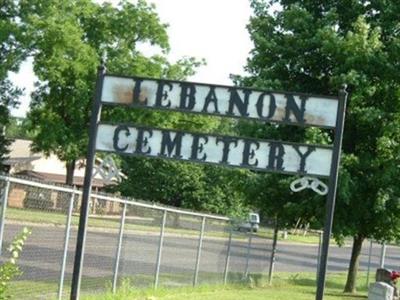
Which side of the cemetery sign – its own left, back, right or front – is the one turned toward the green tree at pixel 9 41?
back

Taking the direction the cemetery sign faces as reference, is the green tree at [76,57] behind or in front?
behind

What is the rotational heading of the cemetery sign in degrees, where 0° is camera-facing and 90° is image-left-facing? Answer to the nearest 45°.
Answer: approximately 0°

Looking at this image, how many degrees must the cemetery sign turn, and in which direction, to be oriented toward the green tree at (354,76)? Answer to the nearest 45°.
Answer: approximately 180°

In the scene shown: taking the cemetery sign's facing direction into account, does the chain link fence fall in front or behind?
behind

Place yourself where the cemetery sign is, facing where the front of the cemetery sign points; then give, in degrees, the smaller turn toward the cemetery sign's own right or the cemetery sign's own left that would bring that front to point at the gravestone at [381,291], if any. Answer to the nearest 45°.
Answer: approximately 135° to the cemetery sign's own left
